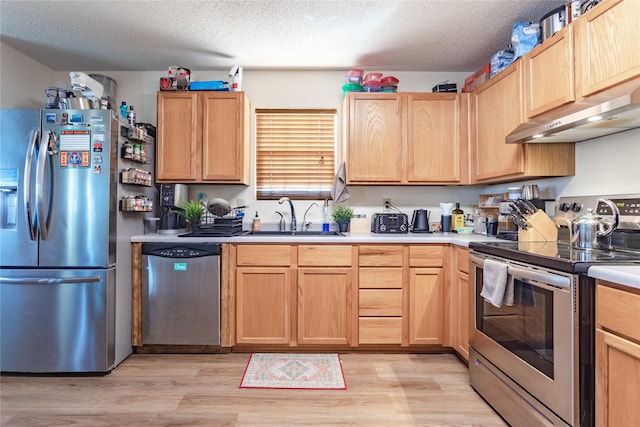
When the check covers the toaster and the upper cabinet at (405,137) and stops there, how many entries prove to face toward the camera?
2

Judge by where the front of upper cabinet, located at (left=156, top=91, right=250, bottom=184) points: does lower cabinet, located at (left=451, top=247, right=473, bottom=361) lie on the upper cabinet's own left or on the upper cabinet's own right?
on the upper cabinet's own left

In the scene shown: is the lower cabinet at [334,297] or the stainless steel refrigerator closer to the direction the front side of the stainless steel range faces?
the stainless steel refrigerator

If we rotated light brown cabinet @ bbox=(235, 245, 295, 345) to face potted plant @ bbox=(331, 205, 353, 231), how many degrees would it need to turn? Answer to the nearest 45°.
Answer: approximately 135° to its left

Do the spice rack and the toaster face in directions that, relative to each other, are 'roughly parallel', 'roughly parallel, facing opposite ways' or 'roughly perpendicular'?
roughly perpendicular

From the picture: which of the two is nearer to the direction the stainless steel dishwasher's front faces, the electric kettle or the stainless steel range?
the stainless steel range

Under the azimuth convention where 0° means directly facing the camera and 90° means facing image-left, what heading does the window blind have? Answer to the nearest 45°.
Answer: approximately 0°
